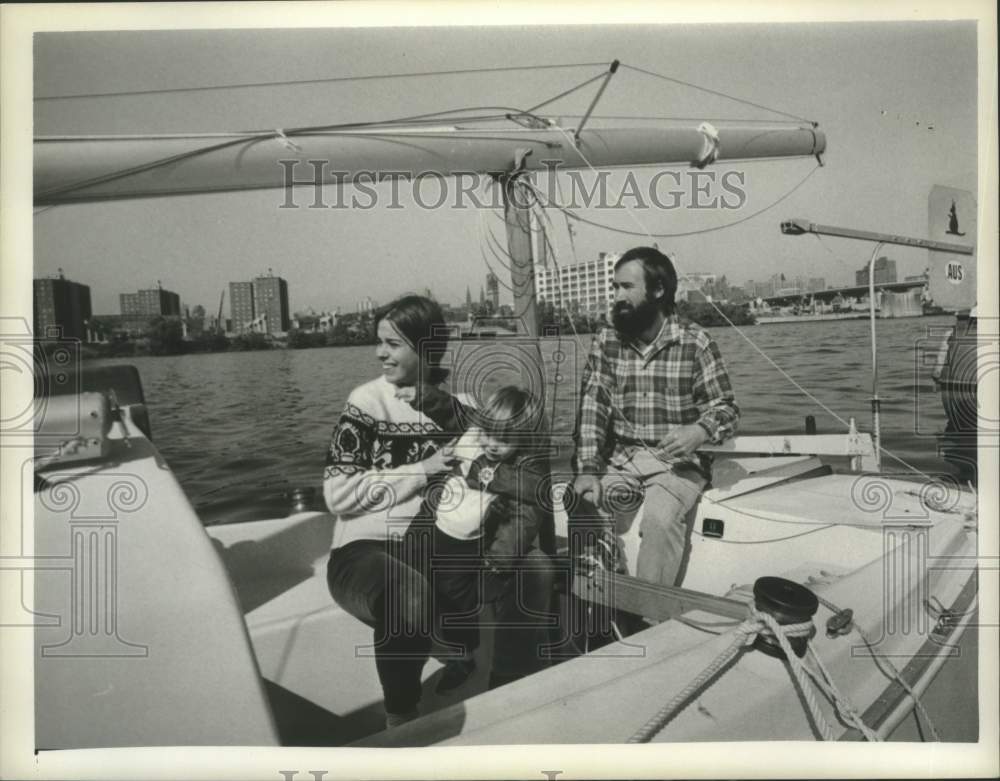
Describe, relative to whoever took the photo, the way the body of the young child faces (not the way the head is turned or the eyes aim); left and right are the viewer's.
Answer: facing the viewer and to the left of the viewer

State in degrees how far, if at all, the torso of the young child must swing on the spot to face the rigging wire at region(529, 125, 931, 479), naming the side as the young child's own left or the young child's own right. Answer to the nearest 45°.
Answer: approximately 135° to the young child's own left

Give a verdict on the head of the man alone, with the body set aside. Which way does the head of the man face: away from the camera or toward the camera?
toward the camera

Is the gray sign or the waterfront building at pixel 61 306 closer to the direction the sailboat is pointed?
the waterfront building
